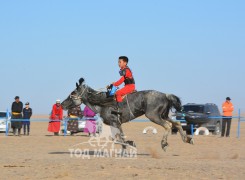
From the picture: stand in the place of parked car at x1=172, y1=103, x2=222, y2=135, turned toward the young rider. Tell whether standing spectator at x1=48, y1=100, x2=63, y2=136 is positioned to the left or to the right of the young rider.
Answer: right

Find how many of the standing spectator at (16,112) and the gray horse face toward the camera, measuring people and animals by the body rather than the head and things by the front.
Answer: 1

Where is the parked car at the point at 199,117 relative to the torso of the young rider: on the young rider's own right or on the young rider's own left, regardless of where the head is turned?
on the young rider's own right

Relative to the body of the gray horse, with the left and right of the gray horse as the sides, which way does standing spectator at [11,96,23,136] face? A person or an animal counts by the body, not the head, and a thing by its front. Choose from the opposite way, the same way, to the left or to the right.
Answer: to the left

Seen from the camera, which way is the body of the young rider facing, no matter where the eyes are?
to the viewer's left

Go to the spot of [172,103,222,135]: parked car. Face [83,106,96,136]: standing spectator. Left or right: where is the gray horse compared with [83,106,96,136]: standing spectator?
left

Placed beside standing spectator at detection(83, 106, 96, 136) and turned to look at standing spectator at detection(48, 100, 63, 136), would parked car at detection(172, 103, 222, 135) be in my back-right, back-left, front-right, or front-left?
back-right

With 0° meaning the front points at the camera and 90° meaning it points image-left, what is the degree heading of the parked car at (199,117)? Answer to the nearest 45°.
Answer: approximately 45°

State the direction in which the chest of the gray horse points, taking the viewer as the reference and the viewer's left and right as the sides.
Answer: facing to the left of the viewer
